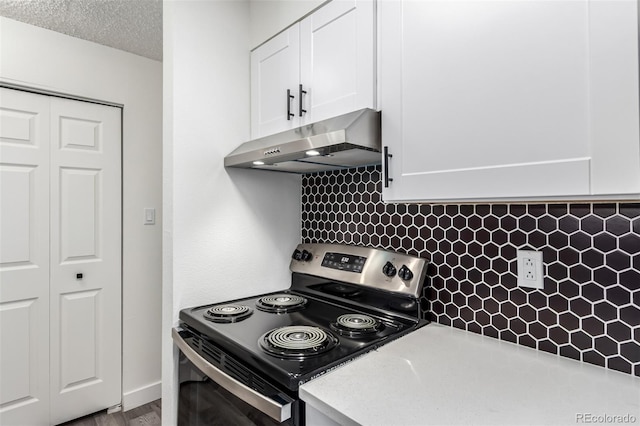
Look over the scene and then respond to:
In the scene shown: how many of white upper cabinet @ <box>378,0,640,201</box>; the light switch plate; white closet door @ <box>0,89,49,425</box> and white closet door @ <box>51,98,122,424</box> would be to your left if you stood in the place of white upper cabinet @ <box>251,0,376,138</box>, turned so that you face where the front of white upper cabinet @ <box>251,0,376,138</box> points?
1

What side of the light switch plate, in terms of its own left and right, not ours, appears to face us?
front

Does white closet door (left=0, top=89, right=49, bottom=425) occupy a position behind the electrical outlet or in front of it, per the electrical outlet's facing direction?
in front

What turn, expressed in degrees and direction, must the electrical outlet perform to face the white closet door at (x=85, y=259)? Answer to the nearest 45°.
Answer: approximately 45° to its right

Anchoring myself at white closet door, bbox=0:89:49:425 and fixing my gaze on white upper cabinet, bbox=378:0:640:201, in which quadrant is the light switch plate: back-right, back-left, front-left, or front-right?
front-left

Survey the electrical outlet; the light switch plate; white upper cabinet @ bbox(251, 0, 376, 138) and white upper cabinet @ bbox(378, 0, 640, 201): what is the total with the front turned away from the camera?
0

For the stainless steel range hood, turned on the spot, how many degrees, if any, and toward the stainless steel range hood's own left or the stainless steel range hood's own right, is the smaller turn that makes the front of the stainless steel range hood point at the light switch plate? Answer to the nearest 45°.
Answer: approximately 90° to the stainless steel range hood's own right

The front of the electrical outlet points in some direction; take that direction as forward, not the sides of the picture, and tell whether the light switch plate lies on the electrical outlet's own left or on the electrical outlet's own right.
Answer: on the electrical outlet's own right

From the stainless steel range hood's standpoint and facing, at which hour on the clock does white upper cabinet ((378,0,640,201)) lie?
The white upper cabinet is roughly at 9 o'clock from the stainless steel range hood.

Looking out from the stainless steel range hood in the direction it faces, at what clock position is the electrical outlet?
The electrical outlet is roughly at 8 o'clock from the stainless steel range hood.

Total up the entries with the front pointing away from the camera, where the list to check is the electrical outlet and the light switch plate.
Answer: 0

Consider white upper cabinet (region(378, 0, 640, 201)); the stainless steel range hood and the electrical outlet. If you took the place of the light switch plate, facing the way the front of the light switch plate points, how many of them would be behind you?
0
